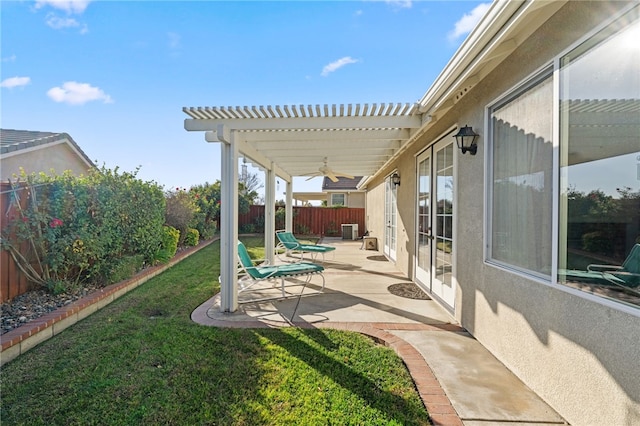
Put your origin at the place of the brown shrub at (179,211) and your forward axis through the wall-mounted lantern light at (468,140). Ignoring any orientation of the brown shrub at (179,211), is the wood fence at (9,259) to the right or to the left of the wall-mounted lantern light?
right

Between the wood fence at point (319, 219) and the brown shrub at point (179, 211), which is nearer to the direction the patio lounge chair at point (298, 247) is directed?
the wood fence

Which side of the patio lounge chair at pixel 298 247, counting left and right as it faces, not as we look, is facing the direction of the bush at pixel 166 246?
back

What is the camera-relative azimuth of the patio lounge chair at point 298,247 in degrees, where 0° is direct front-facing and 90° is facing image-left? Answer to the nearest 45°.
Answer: approximately 270°

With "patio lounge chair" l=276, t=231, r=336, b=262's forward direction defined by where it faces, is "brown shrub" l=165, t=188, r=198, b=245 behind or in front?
behind

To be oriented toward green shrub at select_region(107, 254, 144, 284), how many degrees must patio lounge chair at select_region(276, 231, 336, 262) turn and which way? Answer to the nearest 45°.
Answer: approximately 135° to its right

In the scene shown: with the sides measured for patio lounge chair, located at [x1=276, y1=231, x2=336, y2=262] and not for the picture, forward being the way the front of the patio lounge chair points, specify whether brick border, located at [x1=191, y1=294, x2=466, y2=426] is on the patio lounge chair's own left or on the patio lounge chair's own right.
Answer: on the patio lounge chair's own right

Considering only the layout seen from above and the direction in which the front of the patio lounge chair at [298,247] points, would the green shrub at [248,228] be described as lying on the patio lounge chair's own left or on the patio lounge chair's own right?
on the patio lounge chair's own left
